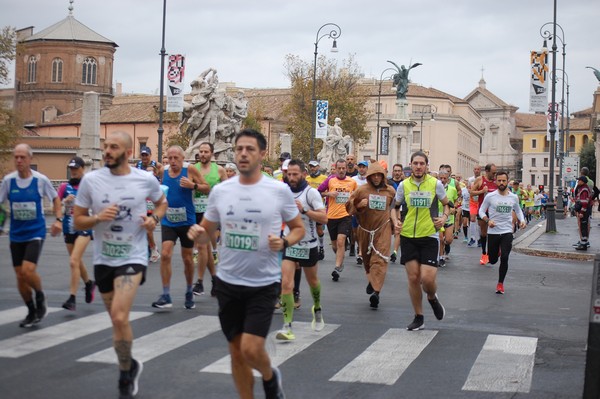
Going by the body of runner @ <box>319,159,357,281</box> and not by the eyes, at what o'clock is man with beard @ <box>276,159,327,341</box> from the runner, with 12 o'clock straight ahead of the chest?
The man with beard is roughly at 12 o'clock from the runner.

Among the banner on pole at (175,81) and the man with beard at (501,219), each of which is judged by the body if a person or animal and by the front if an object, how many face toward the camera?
2

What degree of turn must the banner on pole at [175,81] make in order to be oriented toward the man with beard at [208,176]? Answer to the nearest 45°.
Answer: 0° — it already faces them

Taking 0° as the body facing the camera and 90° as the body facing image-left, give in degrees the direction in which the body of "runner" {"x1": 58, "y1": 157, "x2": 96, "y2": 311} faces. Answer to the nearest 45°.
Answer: approximately 45°

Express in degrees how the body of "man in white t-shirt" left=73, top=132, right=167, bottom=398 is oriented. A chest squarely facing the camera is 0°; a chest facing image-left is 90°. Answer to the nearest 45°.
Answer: approximately 0°
